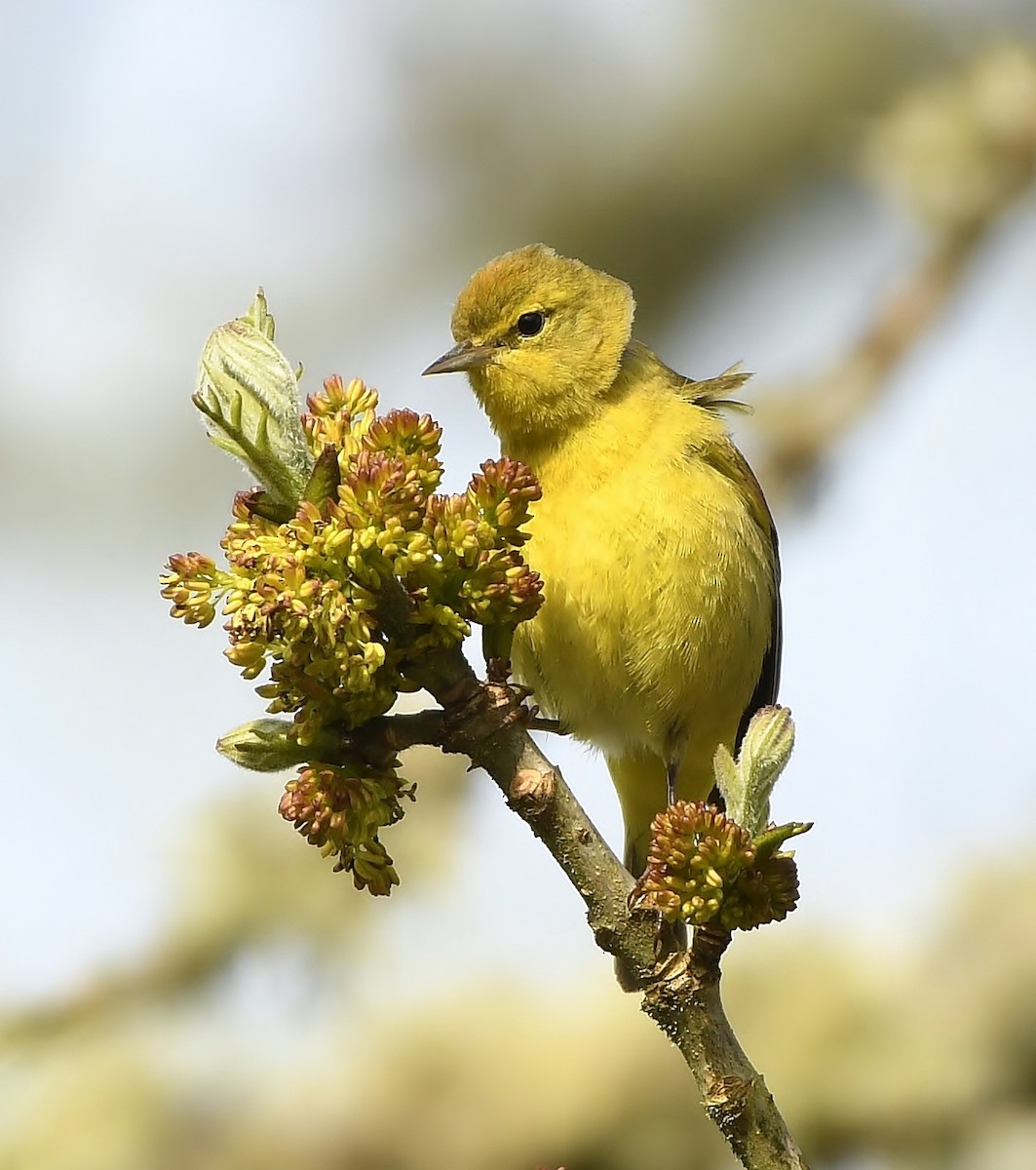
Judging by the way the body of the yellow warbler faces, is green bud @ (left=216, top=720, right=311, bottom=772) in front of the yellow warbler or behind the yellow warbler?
in front

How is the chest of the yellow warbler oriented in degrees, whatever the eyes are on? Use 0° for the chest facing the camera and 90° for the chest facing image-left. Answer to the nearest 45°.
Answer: approximately 45°

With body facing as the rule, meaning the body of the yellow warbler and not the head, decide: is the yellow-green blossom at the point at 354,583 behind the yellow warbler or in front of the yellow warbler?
in front
